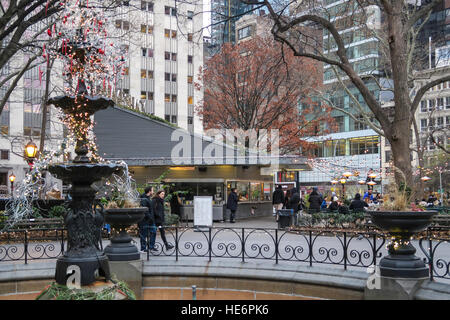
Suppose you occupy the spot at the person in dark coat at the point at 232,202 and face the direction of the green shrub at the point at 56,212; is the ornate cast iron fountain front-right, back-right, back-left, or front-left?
front-left

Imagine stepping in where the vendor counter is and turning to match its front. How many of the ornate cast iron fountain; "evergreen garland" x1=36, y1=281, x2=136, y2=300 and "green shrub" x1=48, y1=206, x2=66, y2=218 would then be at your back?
0

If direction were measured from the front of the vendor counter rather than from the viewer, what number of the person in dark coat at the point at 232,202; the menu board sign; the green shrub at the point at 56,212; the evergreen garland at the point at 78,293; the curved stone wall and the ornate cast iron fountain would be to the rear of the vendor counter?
0

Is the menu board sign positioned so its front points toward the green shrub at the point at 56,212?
no

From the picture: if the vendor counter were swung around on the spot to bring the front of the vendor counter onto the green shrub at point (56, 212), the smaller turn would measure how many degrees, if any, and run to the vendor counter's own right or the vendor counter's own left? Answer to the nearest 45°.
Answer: approximately 45° to the vendor counter's own right

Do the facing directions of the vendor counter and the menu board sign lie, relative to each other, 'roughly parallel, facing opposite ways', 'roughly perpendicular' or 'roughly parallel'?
roughly parallel

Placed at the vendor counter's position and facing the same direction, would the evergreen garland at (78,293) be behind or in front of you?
in front

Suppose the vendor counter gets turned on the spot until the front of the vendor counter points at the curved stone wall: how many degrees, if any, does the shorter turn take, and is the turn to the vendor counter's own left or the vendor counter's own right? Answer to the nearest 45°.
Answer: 0° — it already faces it

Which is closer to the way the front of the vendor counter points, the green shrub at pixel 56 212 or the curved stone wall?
the curved stone wall

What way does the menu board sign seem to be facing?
toward the camera

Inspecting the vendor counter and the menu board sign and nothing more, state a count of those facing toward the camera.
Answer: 2

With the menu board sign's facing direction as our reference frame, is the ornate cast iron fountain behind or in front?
in front

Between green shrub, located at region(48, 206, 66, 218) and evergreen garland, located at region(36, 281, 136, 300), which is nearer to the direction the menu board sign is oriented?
the evergreen garland

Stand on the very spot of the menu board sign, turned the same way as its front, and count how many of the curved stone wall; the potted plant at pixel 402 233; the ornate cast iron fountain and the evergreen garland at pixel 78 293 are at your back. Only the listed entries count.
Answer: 0

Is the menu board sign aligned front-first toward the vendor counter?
no
